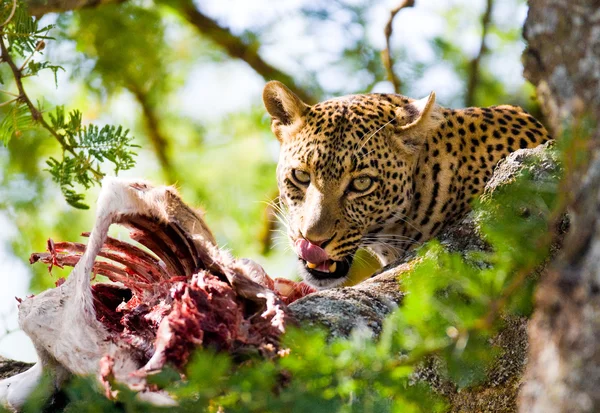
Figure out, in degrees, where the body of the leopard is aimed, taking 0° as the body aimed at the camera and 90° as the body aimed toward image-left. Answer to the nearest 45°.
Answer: approximately 45°

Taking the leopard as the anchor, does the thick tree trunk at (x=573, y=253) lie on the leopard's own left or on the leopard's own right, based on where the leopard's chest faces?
on the leopard's own left
